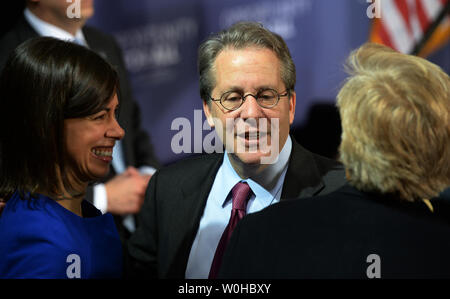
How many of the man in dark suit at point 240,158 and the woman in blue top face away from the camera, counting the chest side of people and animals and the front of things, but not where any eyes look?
0

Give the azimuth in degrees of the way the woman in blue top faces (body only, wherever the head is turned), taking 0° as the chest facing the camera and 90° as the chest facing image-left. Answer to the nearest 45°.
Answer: approximately 270°

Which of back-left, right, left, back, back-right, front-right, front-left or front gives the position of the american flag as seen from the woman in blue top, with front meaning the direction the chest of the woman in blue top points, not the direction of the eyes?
front-left

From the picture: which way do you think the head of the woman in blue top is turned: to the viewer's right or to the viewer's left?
to the viewer's right

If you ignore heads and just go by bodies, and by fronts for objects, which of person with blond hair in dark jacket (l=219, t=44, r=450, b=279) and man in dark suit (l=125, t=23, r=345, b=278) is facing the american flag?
person with blond hair in dark jacket (l=219, t=44, r=450, b=279)

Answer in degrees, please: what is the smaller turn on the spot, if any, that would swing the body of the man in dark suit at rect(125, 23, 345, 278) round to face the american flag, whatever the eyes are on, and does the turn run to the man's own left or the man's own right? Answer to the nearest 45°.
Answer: approximately 135° to the man's own left

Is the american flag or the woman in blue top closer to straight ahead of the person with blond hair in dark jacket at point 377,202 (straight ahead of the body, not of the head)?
the american flag

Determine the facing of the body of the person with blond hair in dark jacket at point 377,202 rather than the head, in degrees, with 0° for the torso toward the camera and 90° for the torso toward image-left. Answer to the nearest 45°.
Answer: approximately 180°

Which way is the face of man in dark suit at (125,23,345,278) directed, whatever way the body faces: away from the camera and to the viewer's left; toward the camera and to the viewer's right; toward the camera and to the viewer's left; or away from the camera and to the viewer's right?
toward the camera and to the viewer's right

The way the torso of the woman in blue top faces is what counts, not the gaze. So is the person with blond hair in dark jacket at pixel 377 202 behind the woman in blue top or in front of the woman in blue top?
in front

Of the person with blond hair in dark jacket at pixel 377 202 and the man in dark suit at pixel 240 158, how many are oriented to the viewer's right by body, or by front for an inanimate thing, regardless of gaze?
0

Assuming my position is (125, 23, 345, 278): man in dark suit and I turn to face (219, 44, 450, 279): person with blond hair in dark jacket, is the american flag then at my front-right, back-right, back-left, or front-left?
back-left
